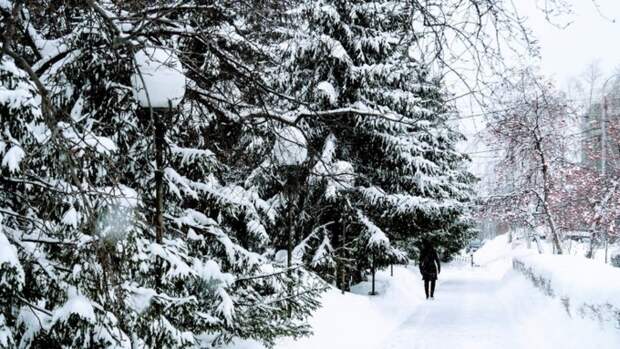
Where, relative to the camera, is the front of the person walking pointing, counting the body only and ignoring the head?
away from the camera

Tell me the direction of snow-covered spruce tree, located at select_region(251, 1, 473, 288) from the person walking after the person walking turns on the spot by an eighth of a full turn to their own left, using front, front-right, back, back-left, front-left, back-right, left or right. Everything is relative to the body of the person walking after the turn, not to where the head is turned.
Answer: front

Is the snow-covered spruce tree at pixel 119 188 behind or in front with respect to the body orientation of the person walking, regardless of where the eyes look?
behind
